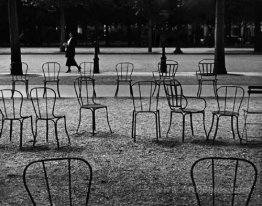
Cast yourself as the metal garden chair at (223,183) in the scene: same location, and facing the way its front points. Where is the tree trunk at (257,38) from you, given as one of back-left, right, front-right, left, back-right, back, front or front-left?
front

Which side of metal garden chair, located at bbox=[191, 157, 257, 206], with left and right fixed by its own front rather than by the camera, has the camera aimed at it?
back

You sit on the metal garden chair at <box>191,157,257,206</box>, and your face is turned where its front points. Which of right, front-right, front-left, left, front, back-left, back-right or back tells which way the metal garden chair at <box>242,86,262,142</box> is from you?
front

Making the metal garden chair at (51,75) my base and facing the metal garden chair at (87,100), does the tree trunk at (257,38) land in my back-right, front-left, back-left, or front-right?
back-left

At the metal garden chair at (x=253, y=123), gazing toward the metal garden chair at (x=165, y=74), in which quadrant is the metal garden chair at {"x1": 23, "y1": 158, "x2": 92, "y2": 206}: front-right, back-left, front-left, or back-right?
back-left

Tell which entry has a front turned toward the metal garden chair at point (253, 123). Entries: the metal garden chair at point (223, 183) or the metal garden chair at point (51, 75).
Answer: the metal garden chair at point (223, 183)
